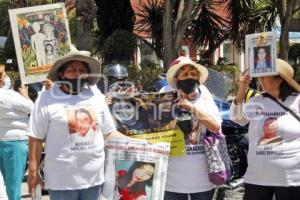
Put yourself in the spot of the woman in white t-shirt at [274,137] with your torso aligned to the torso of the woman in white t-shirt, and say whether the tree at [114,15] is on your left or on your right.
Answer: on your right

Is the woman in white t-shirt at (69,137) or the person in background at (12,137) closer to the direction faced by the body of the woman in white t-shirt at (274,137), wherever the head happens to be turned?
the woman in white t-shirt

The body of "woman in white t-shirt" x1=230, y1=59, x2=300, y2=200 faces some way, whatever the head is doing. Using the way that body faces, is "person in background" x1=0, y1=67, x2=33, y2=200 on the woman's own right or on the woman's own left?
on the woman's own right

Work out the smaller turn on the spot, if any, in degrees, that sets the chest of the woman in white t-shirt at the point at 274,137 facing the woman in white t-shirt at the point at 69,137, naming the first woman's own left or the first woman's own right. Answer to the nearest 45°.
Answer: approximately 45° to the first woman's own right

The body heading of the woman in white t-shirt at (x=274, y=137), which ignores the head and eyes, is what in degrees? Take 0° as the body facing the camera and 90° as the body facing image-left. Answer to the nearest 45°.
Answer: approximately 45°

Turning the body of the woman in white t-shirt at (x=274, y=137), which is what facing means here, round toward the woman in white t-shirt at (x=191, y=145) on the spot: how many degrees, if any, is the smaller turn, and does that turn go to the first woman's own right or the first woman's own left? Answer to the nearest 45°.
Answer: approximately 45° to the first woman's own right
